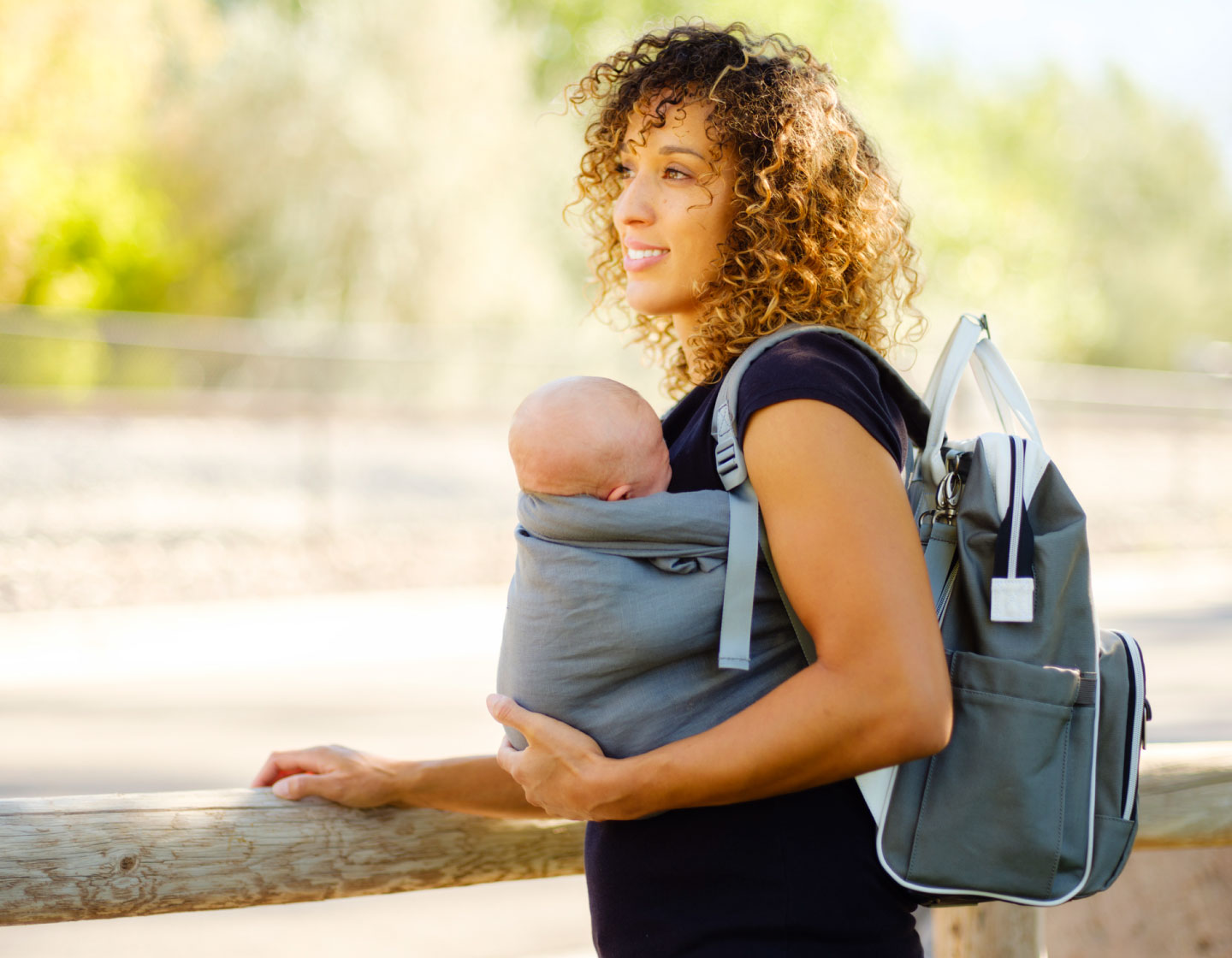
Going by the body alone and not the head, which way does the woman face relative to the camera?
to the viewer's left

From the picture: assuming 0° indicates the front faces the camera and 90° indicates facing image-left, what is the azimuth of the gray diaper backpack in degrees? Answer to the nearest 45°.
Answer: approximately 270°

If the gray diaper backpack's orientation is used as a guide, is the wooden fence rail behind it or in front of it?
behind
